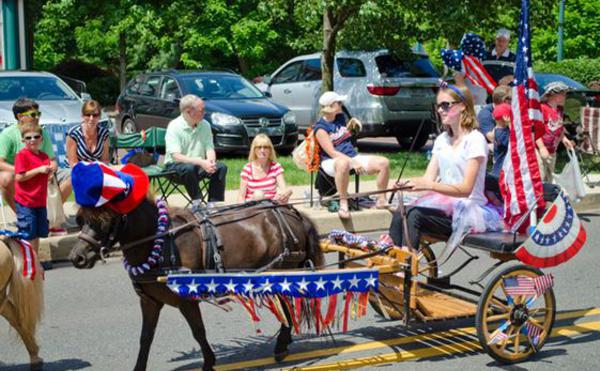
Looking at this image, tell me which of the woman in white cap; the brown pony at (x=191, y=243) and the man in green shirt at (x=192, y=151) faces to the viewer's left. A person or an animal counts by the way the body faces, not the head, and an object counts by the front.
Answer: the brown pony

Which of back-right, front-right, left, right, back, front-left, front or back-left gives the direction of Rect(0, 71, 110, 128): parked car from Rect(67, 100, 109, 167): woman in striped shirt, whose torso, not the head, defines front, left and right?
back

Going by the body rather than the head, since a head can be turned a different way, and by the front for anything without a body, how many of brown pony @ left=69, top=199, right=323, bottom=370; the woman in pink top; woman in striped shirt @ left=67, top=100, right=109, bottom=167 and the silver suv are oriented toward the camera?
2

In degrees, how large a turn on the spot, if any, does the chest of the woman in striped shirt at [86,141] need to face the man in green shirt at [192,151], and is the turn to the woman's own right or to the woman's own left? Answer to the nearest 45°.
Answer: approximately 90° to the woman's own left

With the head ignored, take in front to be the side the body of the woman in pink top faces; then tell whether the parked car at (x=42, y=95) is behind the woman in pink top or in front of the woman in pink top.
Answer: behind

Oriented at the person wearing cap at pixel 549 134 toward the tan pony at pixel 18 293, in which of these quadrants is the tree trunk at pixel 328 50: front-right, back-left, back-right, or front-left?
back-right

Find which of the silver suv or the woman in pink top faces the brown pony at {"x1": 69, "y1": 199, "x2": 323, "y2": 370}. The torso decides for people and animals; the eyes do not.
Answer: the woman in pink top

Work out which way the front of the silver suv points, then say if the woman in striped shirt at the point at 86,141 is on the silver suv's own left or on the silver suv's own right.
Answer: on the silver suv's own left

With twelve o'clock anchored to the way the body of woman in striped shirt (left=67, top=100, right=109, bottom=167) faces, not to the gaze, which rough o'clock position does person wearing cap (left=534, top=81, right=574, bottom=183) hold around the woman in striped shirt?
The person wearing cap is roughly at 9 o'clock from the woman in striped shirt.

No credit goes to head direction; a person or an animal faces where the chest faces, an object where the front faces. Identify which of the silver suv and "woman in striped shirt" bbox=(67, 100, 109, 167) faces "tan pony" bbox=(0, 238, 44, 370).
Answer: the woman in striped shirt

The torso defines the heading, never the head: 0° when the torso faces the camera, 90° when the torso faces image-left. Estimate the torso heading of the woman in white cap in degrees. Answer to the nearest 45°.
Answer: approximately 315°
